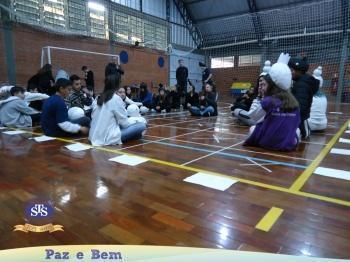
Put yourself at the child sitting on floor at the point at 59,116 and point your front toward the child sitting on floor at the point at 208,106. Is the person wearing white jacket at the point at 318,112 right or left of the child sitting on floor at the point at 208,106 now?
right

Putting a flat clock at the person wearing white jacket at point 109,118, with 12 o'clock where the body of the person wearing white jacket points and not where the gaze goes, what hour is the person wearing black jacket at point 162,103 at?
The person wearing black jacket is roughly at 11 o'clock from the person wearing white jacket.

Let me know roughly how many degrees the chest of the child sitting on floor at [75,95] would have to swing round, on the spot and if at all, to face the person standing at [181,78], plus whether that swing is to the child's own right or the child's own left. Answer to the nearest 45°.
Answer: approximately 90° to the child's own left

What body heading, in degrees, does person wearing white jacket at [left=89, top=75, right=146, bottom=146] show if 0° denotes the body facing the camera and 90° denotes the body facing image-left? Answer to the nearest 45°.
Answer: approximately 225°

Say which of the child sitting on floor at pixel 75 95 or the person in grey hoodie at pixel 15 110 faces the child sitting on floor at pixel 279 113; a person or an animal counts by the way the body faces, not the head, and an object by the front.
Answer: the child sitting on floor at pixel 75 95

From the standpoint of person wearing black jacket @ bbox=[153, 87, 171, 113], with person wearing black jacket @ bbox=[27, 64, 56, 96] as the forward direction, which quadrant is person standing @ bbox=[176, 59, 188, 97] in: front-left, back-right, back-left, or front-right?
back-right

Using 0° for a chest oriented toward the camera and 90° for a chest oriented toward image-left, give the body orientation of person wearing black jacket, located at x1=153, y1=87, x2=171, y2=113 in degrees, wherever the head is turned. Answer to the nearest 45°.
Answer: approximately 0°

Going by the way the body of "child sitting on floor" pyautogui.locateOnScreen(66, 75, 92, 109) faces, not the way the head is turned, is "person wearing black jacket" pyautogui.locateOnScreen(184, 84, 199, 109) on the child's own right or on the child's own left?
on the child's own left

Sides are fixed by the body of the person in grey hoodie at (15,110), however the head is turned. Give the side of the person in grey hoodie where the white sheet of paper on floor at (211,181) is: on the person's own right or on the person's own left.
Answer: on the person's own right

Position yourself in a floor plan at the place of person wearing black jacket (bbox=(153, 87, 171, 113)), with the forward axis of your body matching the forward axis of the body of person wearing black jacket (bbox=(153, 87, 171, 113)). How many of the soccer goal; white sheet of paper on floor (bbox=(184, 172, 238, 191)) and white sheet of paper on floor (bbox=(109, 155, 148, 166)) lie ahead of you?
2

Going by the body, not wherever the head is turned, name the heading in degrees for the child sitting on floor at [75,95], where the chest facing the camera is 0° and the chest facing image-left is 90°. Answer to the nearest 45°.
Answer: approximately 315°

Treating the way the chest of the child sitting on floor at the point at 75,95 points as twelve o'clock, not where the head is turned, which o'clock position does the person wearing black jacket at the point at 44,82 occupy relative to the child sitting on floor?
The person wearing black jacket is roughly at 7 o'clock from the child sitting on floor.

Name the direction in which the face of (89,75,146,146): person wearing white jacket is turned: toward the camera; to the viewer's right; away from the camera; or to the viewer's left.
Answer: away from the camera
